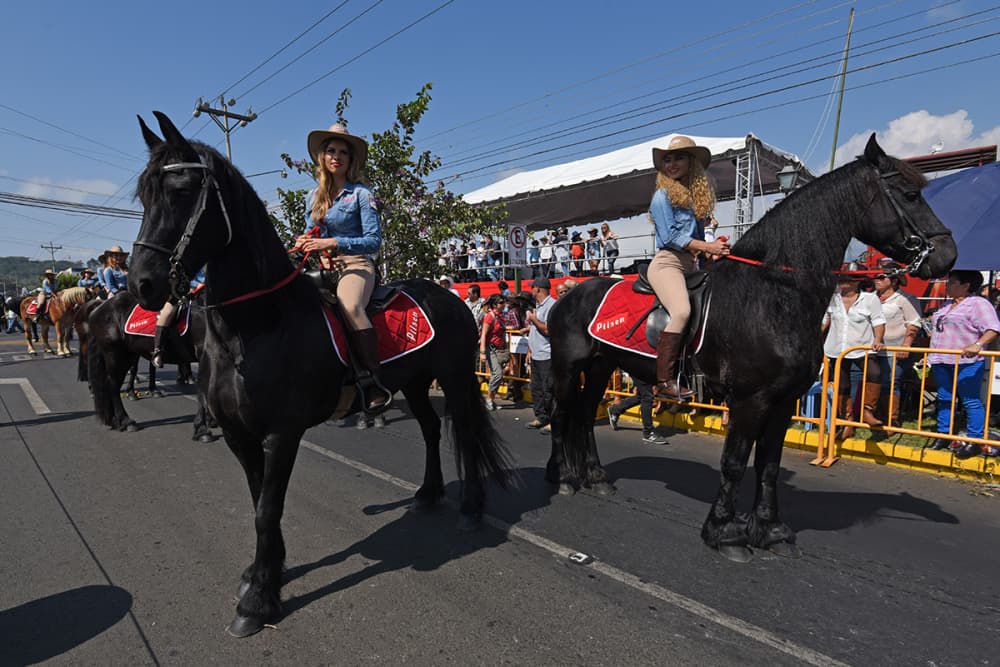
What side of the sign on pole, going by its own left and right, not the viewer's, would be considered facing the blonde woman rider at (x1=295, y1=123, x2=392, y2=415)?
front

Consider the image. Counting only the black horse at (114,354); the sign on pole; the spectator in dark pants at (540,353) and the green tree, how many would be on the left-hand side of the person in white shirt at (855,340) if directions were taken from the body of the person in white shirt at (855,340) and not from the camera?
0

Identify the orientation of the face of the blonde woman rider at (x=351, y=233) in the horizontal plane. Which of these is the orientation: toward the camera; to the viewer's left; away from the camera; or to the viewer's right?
toward the camera

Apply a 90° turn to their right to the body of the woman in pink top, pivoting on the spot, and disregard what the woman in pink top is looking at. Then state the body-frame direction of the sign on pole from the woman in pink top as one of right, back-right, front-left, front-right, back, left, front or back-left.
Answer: front-left

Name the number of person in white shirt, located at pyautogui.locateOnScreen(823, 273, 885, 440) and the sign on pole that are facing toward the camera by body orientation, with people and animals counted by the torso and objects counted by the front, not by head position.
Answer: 2

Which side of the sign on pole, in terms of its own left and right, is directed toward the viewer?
front

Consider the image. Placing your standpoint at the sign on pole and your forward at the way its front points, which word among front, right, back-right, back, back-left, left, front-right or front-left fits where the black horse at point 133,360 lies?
right

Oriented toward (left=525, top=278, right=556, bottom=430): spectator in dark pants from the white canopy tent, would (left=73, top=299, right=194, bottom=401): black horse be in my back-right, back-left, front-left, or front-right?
front-right

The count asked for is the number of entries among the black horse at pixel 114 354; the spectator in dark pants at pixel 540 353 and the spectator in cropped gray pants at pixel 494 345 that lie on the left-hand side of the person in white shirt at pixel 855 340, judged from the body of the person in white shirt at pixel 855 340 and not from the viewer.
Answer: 0

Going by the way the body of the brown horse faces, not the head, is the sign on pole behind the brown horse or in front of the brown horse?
in front

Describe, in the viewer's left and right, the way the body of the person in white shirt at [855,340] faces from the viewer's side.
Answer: facing the viewer

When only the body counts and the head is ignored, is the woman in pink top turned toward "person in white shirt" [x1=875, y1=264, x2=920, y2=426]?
no

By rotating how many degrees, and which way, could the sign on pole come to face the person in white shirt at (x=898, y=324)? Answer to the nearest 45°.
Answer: approximately 45° to its left

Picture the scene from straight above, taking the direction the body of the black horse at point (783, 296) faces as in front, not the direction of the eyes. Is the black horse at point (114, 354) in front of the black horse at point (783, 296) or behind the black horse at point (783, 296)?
behind
